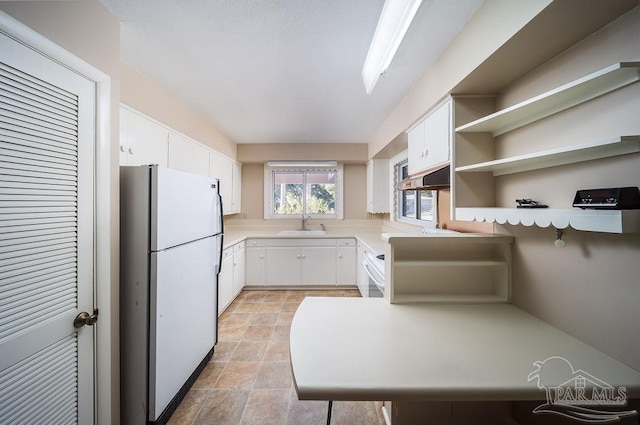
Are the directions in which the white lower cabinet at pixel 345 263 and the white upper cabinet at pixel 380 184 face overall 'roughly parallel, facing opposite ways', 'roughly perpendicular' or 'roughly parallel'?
roughly perpendicular

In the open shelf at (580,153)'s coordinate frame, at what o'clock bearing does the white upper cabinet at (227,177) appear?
The white upper cabinet is roughly at 2 o'clock from the open shelf.

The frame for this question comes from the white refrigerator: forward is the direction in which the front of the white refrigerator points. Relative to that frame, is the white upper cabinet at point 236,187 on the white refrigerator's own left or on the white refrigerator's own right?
on the white refrigerator's own left

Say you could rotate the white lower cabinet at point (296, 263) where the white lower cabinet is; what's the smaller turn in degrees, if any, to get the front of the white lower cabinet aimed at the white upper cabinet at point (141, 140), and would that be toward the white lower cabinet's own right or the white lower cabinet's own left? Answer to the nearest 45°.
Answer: approximately 45° to the white lower cabinet's own right

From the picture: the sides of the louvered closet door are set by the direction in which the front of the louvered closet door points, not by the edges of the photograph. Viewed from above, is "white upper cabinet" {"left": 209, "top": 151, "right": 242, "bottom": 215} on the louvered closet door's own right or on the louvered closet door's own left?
on the louvered closet door's own left

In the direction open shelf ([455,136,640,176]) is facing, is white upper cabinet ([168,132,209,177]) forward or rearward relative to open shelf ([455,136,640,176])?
forward

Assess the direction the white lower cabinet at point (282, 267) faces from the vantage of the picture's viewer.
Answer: facing the viewer

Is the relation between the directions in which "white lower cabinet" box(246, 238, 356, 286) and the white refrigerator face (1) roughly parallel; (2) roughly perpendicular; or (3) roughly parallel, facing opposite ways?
roughly perpendicular

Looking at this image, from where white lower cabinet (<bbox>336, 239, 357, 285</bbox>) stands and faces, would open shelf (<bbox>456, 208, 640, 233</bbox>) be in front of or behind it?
in front

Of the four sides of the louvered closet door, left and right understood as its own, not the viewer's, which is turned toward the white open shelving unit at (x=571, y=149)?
front

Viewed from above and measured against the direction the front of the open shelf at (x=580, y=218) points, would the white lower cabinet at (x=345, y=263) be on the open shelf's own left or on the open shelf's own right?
on the open shelf's own right

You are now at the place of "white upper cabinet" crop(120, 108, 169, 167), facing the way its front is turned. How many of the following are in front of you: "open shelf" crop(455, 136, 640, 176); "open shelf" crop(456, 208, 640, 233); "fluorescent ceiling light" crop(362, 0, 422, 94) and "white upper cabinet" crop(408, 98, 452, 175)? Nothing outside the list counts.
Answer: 4

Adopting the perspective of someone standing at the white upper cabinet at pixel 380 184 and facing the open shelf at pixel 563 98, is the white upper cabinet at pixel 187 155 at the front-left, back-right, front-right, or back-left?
front-right

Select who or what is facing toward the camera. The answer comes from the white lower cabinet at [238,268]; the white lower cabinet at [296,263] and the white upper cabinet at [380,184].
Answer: the white lower cabinet at [296,263]

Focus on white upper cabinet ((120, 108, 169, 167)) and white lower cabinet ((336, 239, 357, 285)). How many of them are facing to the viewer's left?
0

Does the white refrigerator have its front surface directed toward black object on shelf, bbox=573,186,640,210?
yes

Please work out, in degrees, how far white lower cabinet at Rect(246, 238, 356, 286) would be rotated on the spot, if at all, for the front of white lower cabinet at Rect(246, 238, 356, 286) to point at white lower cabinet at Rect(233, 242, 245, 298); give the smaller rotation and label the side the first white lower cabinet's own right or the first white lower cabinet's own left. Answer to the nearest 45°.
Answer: approximately 90° to the first white lower cabinet's own right

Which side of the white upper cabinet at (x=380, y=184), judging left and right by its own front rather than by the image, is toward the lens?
left

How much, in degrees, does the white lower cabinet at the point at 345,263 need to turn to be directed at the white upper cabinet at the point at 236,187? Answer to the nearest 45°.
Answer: approximately 90° to its right

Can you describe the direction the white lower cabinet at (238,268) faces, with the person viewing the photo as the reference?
facing to the right of the viewer

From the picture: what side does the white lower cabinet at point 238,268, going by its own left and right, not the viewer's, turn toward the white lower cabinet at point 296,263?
front
